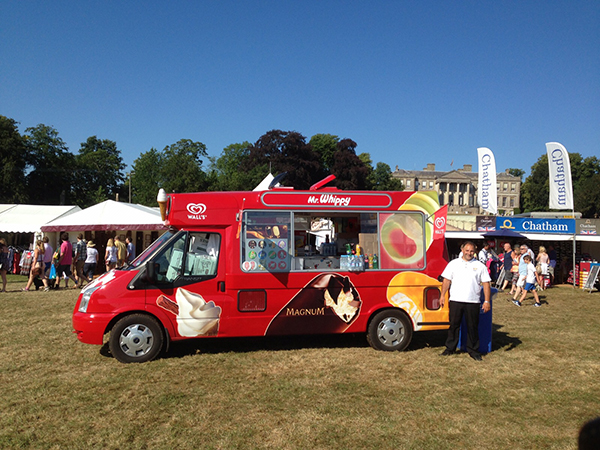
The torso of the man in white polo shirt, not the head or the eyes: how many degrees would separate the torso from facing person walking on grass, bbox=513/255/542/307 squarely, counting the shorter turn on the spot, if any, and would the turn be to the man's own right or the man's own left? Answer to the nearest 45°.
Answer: approximately 180°

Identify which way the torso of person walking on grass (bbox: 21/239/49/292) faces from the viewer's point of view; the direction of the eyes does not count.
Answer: to the viewer's left

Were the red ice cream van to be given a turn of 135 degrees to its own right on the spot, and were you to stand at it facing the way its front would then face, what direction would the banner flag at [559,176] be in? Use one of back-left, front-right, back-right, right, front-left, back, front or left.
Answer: front

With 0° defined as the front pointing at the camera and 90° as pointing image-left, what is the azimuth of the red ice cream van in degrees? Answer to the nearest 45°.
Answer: approximately 90°

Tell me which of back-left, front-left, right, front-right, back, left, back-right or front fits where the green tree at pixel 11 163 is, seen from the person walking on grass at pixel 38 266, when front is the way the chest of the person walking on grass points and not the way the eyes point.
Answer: right

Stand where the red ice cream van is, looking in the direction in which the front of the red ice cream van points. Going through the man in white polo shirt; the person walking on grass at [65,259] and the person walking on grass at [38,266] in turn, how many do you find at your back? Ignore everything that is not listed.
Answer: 1

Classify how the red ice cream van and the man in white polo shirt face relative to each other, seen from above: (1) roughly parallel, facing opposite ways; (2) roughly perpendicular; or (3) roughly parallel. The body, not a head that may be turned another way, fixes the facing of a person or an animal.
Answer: roughly perpendicular
